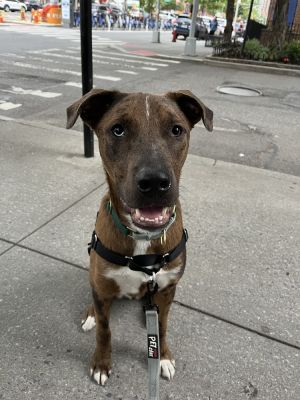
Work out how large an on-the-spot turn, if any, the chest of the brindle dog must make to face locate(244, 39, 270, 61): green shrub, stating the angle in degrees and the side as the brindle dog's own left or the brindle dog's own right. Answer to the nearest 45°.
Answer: approximately 180°

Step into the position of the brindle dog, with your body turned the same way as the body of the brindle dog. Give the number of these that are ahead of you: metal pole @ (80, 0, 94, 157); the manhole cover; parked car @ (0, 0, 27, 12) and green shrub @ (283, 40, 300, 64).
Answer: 0

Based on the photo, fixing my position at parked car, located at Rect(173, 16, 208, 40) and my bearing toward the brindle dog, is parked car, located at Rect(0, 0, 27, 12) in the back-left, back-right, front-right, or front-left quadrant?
back-right

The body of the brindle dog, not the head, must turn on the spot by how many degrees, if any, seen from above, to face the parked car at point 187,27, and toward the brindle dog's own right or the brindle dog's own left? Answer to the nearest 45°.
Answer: approximately 180°

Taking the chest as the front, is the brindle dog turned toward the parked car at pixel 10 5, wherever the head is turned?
no

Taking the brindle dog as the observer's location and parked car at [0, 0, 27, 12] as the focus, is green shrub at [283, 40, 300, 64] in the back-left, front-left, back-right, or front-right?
front-right

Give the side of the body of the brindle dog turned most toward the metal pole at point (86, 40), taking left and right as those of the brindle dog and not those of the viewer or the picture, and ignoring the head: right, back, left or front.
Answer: back

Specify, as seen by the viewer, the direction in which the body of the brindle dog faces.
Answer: toward the camera

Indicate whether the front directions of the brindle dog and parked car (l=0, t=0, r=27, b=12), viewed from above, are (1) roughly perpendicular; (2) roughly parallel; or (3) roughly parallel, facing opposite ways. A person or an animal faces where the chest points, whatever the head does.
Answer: roughly perpendicular

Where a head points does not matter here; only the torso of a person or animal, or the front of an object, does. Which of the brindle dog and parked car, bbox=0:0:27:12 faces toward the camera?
the brindle dog
